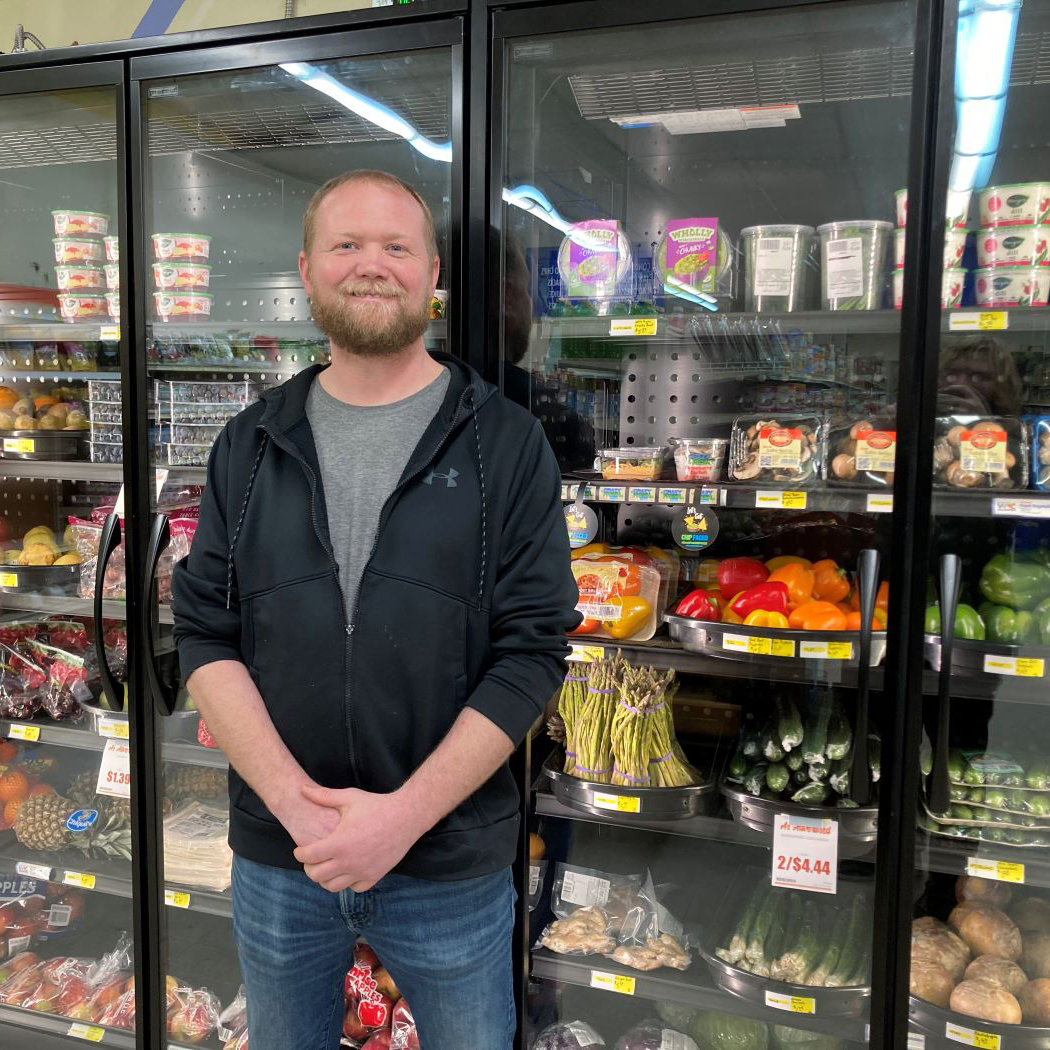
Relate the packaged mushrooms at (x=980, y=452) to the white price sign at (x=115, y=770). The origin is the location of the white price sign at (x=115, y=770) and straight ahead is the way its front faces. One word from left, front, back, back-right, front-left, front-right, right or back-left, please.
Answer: front-left

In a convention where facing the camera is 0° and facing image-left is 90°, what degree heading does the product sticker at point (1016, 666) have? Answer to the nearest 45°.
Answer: approximately 0°

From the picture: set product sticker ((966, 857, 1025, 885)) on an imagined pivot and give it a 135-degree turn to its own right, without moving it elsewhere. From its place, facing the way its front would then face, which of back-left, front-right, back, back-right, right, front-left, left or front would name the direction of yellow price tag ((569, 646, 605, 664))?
front-left

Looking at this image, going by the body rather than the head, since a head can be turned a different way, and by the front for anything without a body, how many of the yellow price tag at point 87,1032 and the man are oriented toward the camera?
2

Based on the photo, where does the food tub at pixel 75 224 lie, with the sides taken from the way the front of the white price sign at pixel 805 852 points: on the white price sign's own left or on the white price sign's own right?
on the white price sign's own right
